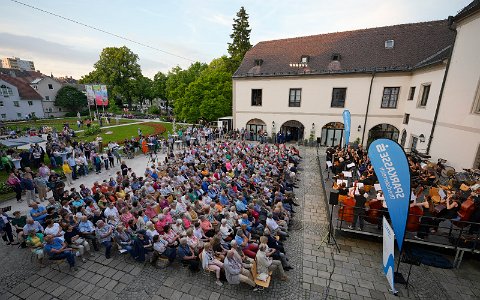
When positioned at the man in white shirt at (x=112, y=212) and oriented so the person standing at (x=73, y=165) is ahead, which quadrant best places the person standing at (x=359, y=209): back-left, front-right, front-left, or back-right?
back-right

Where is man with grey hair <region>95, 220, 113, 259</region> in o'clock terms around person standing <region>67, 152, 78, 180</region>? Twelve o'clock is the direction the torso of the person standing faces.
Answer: The man with grey hair is roughly at 3 o'clock from the person standing.

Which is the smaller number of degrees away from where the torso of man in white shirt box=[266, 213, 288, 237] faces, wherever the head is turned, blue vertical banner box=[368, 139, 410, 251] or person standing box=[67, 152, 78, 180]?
the blue vertical banner

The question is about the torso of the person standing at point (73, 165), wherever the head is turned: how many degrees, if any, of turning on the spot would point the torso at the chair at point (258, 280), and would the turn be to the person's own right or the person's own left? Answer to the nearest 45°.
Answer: approximately 90° to the person's own right

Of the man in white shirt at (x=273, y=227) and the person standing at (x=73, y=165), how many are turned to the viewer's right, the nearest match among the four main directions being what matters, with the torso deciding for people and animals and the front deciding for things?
2

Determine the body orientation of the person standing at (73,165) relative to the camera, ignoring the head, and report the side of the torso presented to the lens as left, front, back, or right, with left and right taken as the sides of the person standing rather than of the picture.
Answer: right

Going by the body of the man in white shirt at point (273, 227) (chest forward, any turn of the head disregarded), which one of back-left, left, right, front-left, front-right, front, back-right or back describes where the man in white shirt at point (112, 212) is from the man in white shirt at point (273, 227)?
back

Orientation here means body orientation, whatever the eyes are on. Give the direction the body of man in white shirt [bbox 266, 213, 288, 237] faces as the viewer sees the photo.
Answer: to the viewer's right

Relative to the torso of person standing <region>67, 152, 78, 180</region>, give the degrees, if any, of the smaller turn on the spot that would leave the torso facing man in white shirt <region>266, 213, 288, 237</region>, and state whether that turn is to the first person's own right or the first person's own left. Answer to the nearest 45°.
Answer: approximately 45° to the first person's own right
